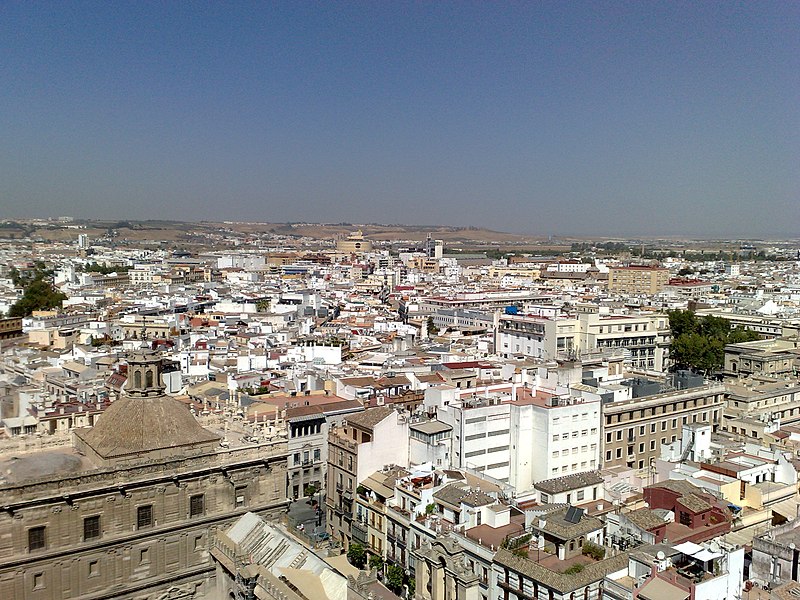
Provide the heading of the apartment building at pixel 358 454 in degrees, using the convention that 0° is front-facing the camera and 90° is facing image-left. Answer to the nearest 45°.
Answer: approximately 45°

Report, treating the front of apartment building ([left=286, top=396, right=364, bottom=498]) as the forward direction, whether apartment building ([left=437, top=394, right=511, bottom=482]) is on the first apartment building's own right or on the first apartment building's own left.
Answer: on the first apartment building's own left

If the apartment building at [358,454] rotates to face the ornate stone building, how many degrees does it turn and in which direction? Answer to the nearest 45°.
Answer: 0° — it already faces it

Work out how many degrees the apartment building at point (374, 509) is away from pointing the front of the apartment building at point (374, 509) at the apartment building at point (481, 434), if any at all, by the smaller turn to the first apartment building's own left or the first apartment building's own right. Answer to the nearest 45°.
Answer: approximately 180°

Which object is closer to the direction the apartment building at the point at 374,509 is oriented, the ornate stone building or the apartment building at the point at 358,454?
the ornate stone building

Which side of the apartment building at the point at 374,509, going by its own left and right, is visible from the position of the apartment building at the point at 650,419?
back

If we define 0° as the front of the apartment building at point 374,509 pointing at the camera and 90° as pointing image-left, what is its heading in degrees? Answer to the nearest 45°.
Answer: approximately 45°

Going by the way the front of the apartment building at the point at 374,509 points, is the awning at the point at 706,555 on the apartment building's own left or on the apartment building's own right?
on the apartment building's own left

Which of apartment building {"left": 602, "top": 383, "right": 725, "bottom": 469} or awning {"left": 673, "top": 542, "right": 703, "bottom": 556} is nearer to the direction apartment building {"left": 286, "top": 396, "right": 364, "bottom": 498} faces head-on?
the awning
